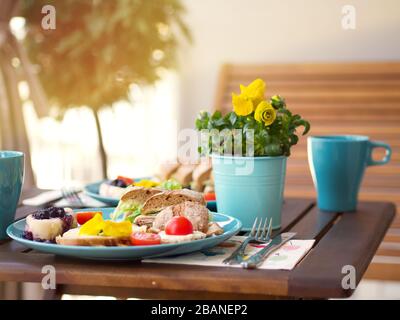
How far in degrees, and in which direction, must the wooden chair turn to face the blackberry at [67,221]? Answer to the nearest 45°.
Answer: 0° — it already faces it

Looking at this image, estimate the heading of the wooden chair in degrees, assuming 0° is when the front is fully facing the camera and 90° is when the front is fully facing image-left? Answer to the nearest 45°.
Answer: approximately 0°

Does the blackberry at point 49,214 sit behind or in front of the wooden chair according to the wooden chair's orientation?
in front

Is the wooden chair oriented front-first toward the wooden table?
yes

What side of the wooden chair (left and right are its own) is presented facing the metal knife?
front

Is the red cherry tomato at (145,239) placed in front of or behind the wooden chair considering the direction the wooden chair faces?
in front

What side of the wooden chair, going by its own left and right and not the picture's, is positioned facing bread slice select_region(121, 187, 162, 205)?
front

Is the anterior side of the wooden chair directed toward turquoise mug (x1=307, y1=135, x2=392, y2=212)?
yes

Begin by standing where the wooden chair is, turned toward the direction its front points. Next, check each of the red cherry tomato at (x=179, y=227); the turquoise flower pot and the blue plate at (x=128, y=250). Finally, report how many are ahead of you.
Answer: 3

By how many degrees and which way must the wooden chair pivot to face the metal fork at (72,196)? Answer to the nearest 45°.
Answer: approximately 45° to its right

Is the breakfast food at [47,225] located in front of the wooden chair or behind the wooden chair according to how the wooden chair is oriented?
in front
